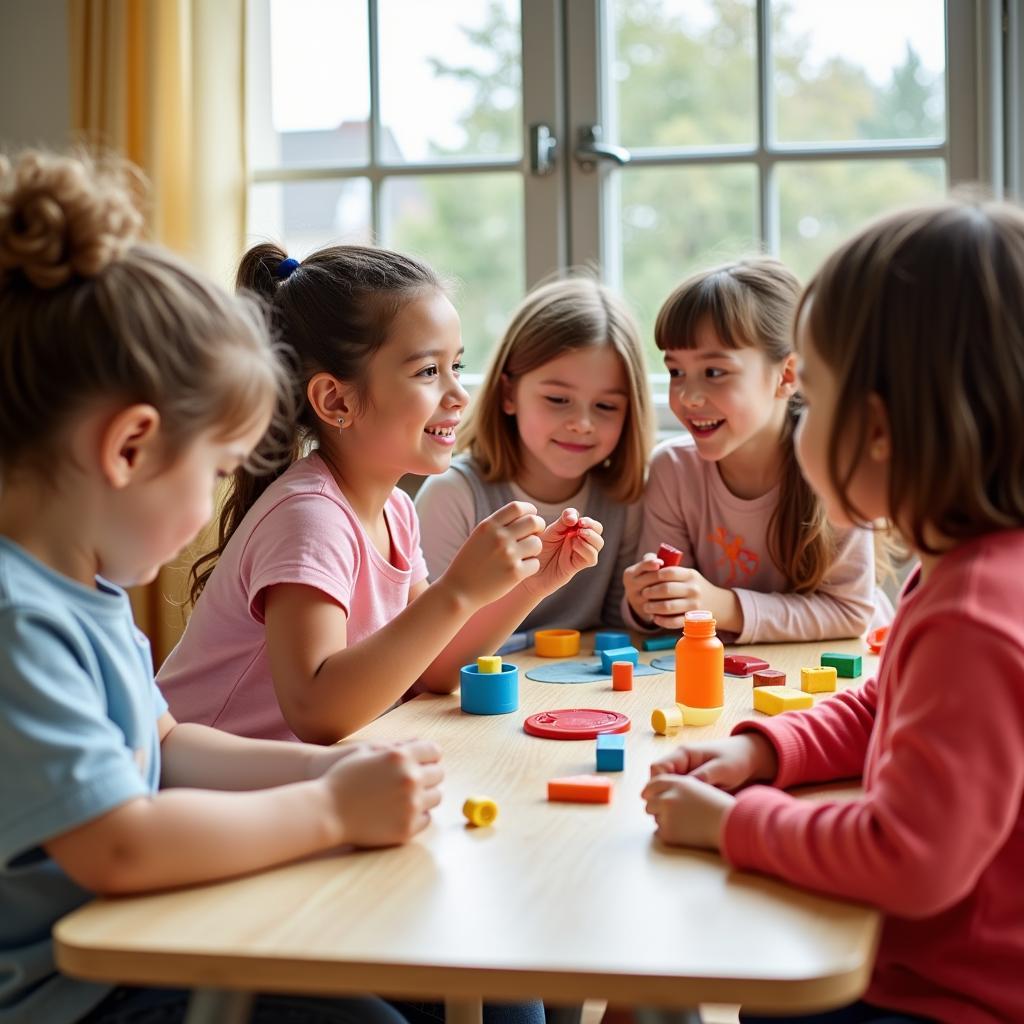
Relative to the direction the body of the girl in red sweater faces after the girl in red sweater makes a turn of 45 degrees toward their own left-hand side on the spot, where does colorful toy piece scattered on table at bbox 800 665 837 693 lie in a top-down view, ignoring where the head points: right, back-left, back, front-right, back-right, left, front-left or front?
back-right

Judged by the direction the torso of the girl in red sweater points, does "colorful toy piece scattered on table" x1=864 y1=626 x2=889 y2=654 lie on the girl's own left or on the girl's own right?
on the girl's own right

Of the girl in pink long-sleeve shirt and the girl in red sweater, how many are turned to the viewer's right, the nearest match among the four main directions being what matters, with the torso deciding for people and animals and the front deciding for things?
0

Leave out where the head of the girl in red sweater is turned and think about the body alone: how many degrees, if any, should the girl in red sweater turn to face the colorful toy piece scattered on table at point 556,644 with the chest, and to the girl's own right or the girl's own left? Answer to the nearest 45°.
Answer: approximately 45° to the girl's own right

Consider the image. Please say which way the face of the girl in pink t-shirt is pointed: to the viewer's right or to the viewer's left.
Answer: to the viewer's right

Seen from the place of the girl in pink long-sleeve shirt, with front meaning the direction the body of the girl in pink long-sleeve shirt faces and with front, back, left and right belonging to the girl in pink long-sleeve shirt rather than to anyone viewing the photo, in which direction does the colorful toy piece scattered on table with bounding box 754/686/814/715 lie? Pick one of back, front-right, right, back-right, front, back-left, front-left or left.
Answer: front-left

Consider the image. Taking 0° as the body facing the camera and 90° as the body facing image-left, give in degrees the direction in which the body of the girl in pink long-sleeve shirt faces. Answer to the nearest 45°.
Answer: approximately 45°

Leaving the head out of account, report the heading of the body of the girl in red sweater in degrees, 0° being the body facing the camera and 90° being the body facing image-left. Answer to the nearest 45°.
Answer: approximately 90°

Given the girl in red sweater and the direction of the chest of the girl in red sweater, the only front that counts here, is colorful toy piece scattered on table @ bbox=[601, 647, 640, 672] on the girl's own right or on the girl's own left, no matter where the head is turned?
on the girl's own right

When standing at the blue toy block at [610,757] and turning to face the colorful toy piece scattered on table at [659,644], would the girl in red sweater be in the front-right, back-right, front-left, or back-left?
back-right
